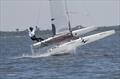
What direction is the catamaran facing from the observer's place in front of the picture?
facing away from the viewer and to the right of the viewer
